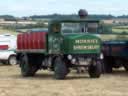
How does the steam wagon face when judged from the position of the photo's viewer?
facing the viewer and to the right of the viewer
